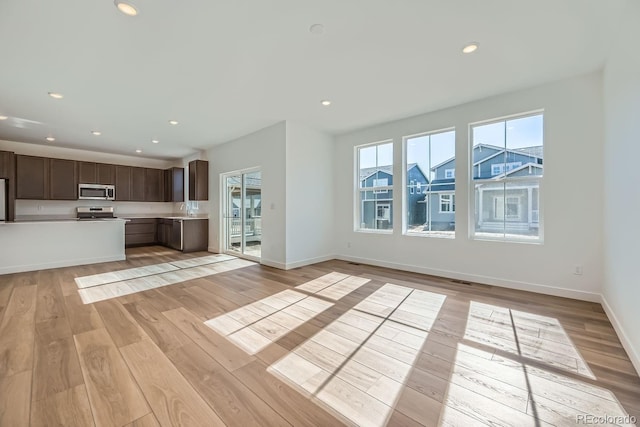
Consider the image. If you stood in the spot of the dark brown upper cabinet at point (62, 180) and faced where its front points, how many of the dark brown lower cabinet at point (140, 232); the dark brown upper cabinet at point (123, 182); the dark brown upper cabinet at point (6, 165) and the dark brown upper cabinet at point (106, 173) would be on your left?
3

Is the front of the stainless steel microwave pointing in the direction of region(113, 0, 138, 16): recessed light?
yes

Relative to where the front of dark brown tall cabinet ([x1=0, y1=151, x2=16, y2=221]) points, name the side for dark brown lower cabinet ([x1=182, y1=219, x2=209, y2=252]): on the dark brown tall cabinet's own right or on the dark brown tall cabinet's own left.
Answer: on the dark brown tall cabinet's own left

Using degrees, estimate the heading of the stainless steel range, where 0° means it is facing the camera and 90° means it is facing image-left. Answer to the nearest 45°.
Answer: approximately 0°

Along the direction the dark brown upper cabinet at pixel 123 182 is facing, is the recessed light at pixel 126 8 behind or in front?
in front

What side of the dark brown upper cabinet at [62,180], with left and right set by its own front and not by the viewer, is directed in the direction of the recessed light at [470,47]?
front

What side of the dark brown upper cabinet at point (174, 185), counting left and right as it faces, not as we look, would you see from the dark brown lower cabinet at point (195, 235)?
left

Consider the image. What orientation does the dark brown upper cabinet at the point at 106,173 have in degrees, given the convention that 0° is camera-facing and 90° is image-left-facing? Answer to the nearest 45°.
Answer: approximately 0°

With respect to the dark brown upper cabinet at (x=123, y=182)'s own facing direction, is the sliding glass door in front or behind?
in front
